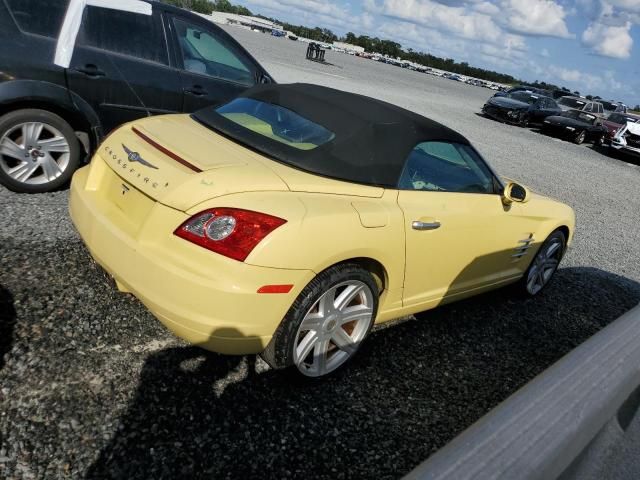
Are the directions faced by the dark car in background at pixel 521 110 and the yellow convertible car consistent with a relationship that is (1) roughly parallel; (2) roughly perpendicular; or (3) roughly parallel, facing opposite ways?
roughly parallel, facing opposite ways

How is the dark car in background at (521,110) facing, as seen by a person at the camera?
facing the viewer and to the left of the viewer

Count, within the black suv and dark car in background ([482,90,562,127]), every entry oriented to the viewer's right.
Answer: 1

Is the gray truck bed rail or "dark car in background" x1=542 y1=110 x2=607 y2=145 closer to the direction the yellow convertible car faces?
the dark car in background

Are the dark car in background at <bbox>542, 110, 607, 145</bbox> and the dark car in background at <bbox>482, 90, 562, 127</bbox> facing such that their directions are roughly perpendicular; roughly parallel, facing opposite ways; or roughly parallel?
roughly parallel

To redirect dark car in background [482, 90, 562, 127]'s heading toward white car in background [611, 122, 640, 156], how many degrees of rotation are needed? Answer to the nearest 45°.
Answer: approximately 90° to its left

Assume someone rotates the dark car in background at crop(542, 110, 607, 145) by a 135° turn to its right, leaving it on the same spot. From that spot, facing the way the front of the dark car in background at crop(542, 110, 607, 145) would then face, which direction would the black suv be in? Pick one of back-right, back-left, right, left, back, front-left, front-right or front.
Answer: back

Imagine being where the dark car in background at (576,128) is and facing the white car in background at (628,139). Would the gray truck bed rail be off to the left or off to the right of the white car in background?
right

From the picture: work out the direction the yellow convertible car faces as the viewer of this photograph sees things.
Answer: facing away from the viewer and to the right of the viewer

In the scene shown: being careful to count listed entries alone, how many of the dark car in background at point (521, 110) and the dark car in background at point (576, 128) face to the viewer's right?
0

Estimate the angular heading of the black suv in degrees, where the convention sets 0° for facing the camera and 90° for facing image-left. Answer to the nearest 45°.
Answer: approximately 270°

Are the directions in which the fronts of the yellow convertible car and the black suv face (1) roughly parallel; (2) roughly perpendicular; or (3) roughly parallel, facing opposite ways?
roughly parallel

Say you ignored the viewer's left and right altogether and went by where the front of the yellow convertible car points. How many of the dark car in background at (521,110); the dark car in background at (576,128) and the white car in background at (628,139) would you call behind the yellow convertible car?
0

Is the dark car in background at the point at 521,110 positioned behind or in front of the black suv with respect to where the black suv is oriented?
in front

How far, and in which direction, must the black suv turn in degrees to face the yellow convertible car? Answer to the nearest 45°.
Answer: approximately 45° to its right

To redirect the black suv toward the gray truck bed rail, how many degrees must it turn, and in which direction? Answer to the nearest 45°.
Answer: approximately 90° to its right

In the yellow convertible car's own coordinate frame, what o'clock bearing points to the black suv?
The black suv is roughly at 9 o'clock from the yellow convertible car.
